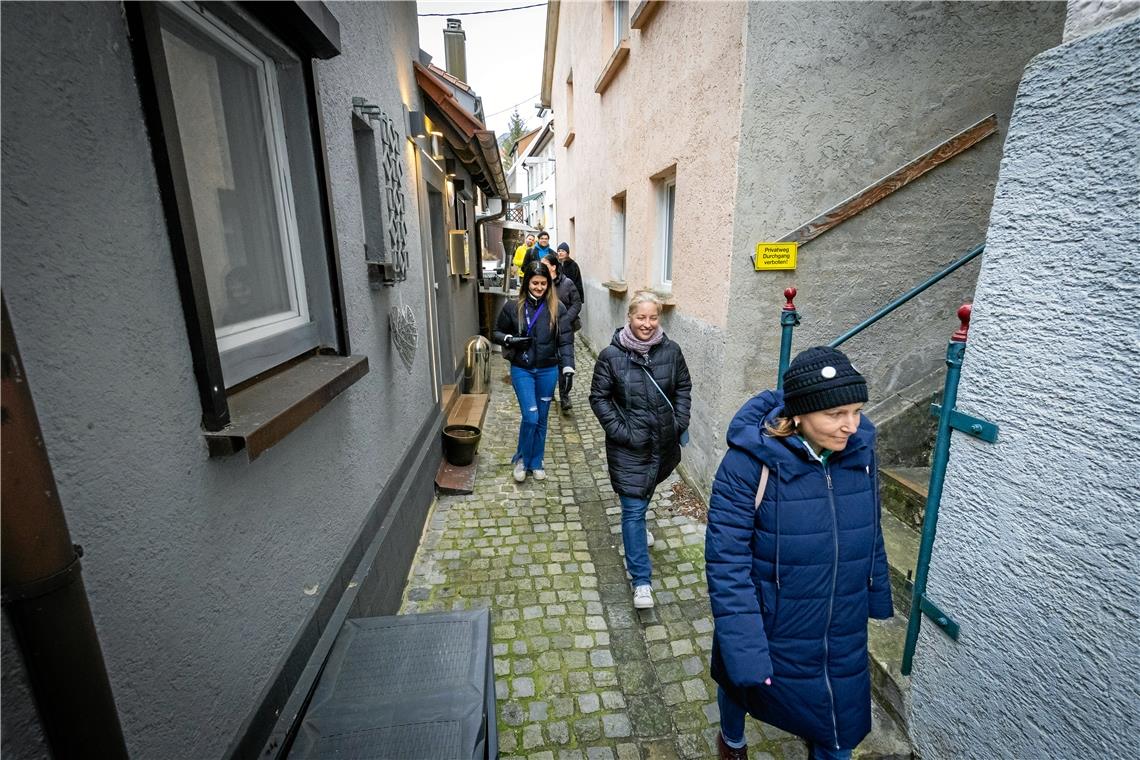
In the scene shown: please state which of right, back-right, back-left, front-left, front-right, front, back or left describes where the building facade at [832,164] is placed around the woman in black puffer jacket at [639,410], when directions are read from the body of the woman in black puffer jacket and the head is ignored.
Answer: back-left

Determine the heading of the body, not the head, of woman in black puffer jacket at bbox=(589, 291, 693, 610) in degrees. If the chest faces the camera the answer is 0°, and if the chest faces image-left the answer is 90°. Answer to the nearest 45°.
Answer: approximately 0°

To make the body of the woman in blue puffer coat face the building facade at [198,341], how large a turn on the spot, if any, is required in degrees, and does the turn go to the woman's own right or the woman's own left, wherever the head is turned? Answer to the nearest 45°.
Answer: approximately 90° to the woman's own right

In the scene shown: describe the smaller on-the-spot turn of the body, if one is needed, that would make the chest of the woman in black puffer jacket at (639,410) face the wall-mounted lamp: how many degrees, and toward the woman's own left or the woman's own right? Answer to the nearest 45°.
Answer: approximately 135° to the woman's own right

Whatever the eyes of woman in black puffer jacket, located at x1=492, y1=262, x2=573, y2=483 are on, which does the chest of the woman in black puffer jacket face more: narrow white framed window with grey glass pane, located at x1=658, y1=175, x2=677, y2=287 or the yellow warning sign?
the yellow warning sign

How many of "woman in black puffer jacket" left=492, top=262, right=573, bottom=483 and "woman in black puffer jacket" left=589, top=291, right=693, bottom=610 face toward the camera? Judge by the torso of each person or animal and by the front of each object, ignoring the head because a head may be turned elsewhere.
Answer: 2

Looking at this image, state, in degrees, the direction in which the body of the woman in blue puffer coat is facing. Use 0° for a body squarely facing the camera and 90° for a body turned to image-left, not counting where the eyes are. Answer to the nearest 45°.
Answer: approximately 315°

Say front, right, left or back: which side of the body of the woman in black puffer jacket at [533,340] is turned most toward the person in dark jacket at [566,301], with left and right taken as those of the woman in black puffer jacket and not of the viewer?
back

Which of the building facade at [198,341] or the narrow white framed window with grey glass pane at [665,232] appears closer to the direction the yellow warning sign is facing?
the building facade

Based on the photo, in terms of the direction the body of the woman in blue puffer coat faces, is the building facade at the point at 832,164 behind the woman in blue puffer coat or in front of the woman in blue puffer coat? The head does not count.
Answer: behind
